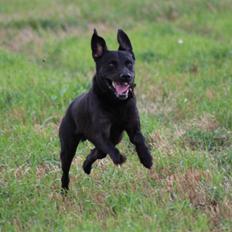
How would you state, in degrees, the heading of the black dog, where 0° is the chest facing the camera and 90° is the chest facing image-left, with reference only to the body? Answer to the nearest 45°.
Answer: approximately 315°
